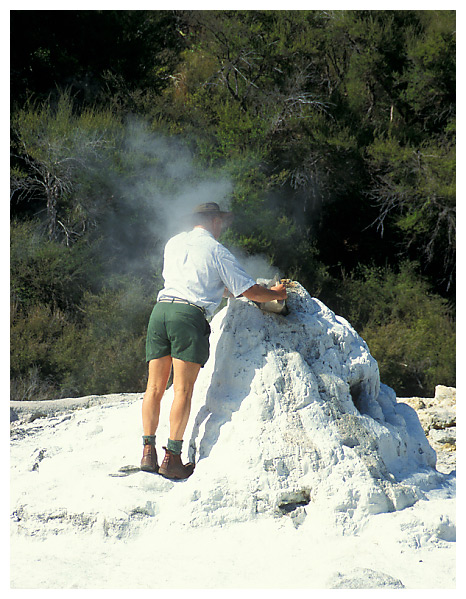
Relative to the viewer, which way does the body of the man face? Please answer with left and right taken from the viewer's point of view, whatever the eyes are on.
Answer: facing away from the viewer and to the right of the viewer

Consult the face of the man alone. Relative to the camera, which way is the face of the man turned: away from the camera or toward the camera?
away from the camera
